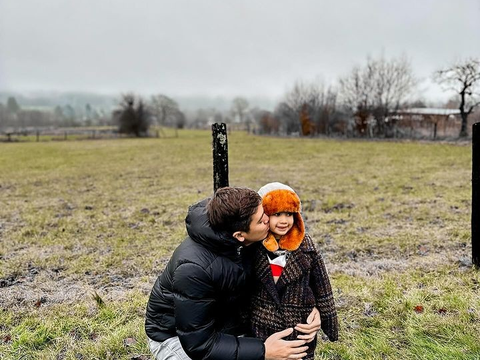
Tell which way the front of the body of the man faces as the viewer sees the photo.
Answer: to the viewer's right

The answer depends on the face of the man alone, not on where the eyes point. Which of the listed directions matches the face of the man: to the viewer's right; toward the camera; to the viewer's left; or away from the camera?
to the viewer's right
